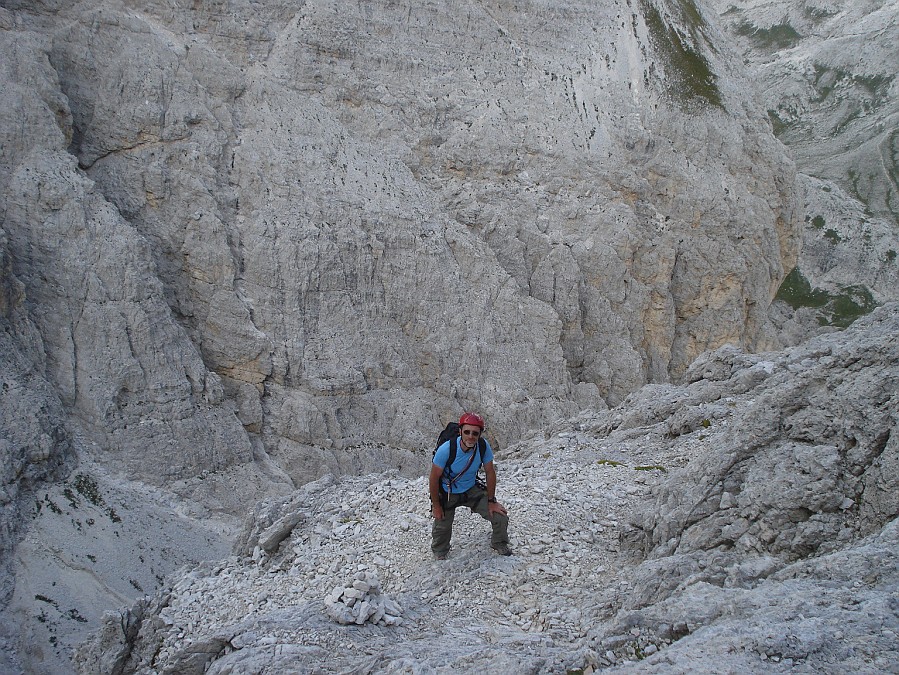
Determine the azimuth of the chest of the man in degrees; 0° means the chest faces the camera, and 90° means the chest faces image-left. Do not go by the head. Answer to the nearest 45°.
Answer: approximately 0°
